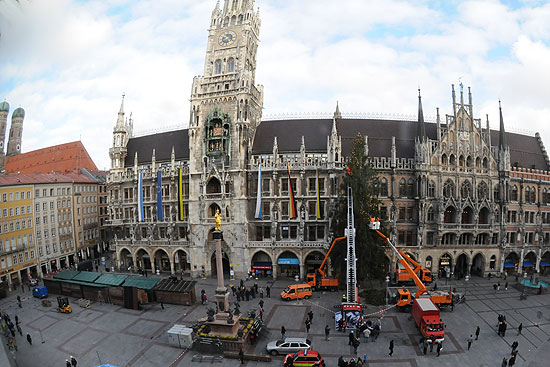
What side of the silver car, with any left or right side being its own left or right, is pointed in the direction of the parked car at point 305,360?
left

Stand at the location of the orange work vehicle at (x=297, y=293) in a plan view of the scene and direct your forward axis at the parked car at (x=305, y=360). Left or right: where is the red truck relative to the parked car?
left

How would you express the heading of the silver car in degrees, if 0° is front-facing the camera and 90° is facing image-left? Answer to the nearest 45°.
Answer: approximately 90°

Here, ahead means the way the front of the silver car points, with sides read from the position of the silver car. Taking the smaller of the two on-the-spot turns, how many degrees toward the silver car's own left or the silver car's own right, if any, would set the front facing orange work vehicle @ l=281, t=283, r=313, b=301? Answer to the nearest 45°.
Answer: approximately 90° to the silver car's own right

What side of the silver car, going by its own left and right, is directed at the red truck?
back
